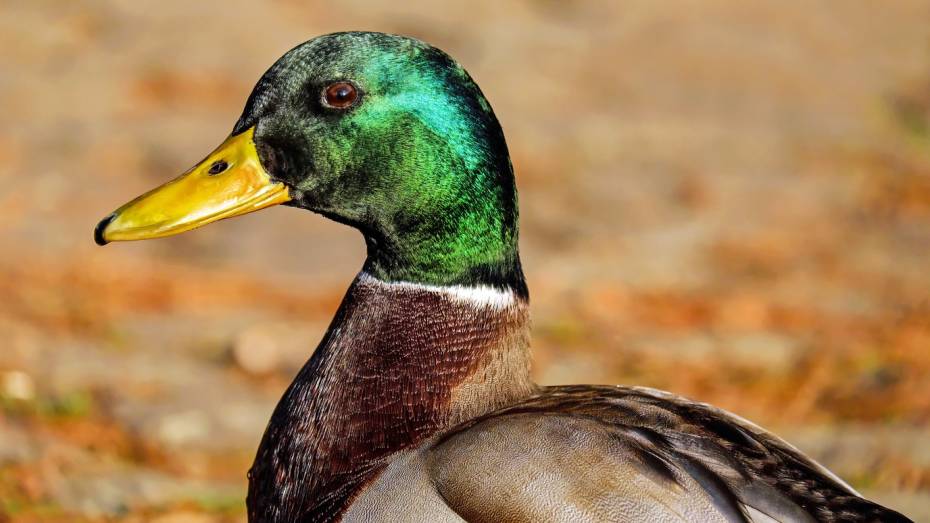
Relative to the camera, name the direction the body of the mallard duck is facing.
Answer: to the viewer's left
